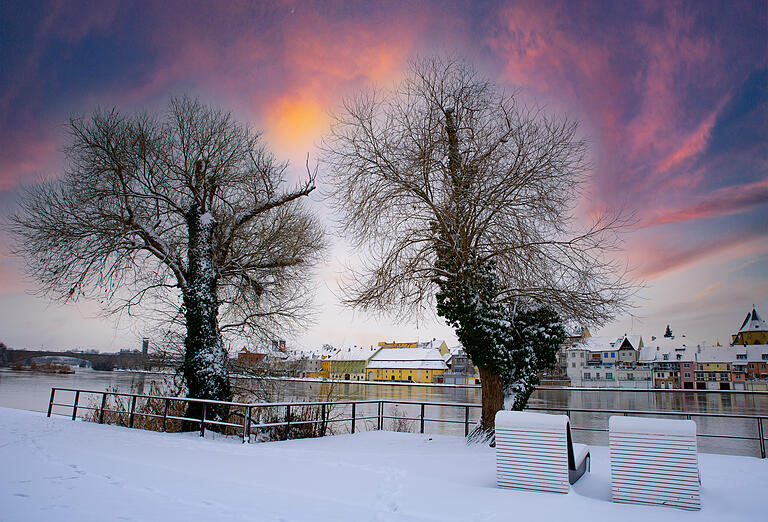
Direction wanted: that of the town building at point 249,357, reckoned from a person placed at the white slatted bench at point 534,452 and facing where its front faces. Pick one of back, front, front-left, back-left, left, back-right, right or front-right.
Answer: left

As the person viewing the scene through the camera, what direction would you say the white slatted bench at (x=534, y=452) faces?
facing away from the viewer and to the right of the viewer

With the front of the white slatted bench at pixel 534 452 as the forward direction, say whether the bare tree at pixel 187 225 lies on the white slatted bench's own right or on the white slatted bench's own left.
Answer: on the white slatted bench's own left

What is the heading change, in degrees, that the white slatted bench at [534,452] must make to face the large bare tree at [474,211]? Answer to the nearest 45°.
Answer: approximately 45° to its left

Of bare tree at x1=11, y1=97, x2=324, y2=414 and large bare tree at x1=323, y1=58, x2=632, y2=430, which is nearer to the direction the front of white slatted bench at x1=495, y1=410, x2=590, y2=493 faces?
the large bare tree

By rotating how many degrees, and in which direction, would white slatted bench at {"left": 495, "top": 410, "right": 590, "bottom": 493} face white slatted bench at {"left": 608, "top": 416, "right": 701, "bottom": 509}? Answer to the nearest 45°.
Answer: approximately 45° to its right
